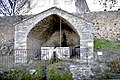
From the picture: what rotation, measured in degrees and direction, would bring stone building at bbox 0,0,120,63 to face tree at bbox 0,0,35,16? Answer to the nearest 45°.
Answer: approximately 135° to its right

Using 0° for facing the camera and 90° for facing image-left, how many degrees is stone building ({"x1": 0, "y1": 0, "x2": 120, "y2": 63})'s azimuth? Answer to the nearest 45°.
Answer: approximately 0°
